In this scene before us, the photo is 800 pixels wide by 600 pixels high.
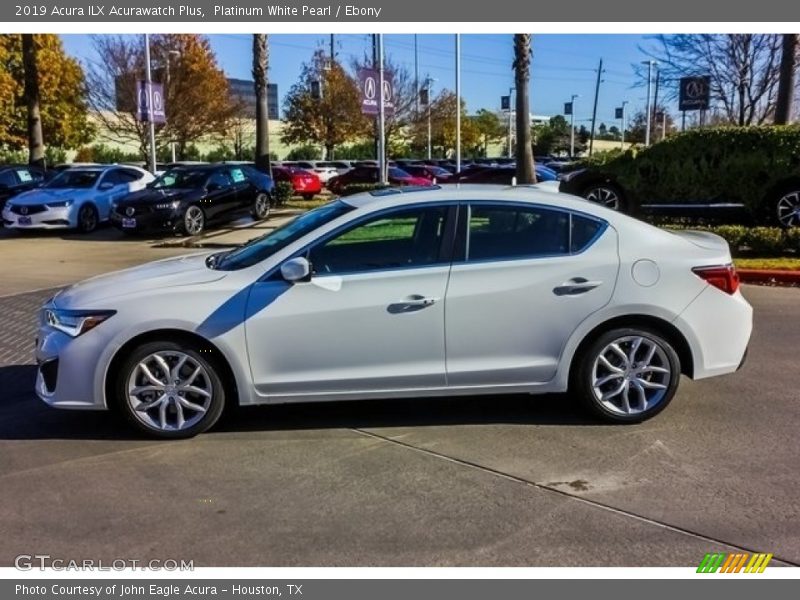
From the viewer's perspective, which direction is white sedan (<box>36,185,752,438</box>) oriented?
to the viewer's left

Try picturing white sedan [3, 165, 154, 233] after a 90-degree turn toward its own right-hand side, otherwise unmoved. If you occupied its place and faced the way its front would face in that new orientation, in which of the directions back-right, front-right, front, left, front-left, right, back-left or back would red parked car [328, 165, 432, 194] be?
right

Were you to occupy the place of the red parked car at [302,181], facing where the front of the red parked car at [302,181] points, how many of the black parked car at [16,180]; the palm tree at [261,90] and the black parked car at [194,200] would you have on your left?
0

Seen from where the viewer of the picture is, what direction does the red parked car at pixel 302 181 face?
facing the viewer and to the right of the viewer

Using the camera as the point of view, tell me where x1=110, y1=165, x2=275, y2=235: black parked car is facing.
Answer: facing the viewer and to the left of the viewer

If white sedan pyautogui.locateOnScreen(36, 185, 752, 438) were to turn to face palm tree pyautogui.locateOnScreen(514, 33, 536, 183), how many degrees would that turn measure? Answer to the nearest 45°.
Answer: approximately 90° to its right

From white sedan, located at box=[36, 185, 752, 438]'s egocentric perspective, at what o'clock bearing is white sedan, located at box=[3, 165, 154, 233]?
white sedan, located at box=[3, 165, 154, 233] is roughly at 2 o'clock from white sedan, located at box=[36, 185, 752, 438].

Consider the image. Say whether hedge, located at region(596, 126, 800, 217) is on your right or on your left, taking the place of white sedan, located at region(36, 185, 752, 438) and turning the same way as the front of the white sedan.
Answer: on your right

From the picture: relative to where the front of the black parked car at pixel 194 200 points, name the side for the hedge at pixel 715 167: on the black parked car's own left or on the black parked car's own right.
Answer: on the black parked car's own left

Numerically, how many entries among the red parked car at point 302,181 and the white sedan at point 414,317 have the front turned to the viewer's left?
1

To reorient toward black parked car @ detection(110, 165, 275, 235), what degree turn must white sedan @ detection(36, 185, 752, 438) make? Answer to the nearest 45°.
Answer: approximately 90° to its right

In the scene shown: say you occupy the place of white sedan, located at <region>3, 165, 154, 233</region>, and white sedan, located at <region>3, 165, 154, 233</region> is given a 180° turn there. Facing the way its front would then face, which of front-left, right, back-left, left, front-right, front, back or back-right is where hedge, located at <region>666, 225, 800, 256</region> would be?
right

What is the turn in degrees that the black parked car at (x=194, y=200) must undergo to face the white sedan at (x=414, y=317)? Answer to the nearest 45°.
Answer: approximately 45° to its left
